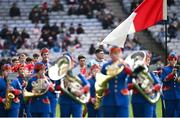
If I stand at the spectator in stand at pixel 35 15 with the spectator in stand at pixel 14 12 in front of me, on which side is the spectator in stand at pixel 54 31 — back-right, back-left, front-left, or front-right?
back-left

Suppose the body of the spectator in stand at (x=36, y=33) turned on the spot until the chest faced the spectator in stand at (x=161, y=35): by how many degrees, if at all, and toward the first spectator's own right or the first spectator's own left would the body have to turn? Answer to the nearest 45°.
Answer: approximately 90° to the first spectator's own left

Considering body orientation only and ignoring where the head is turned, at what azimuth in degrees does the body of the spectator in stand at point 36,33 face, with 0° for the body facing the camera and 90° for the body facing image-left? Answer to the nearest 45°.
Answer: approximately 0°

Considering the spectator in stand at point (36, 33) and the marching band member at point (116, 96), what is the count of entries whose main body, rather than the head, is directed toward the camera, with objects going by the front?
2

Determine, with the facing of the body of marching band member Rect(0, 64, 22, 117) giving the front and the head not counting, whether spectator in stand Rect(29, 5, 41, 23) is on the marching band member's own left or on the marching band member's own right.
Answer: on the marching band member's own left

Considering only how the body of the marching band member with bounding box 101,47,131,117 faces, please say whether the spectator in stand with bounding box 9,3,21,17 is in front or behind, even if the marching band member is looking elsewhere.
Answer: behind

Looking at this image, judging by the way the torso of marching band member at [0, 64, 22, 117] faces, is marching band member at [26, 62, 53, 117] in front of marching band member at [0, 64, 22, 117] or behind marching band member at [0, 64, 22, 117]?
in front

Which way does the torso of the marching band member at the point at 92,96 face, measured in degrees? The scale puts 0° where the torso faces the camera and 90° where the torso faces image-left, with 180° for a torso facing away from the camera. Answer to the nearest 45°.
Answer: approximately 315°
